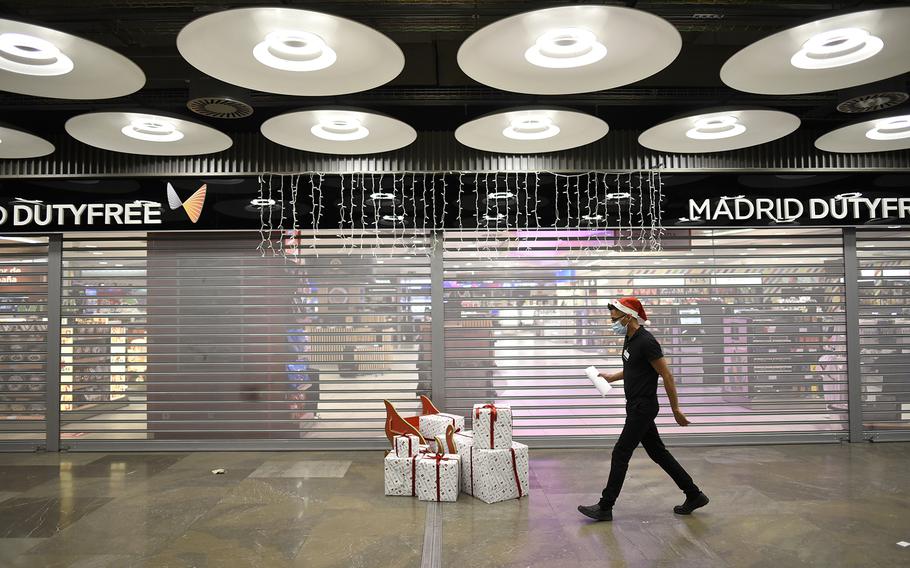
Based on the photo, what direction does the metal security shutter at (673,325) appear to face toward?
toward the camera

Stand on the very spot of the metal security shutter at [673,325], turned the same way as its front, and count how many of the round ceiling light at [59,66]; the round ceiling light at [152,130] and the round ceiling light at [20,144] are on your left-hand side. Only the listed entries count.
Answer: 0

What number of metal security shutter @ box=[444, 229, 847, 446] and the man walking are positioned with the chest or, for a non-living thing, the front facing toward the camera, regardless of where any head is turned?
1

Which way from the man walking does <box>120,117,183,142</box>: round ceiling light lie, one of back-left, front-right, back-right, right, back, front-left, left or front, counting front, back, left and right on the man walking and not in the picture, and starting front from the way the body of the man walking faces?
front

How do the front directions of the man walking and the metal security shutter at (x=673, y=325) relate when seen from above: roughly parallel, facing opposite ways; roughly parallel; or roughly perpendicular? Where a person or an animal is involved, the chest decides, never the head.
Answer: roughly perpendicular

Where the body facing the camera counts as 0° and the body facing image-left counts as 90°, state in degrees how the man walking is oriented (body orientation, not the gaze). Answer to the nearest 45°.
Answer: approximately 90°

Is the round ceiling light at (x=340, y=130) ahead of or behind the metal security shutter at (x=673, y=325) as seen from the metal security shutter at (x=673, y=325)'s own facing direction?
ahead

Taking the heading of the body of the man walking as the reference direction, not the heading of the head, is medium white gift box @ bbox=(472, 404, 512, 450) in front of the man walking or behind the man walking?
in front

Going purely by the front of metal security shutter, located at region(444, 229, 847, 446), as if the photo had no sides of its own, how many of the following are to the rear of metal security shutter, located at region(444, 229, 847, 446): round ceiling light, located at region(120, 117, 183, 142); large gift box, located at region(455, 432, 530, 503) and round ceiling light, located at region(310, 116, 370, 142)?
0

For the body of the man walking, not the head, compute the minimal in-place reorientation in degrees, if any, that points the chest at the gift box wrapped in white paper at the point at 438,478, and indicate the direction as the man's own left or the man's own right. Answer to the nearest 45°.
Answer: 0° — they already face it

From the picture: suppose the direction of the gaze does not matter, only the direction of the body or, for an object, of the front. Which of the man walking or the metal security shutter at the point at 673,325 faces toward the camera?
the metal security shutter
